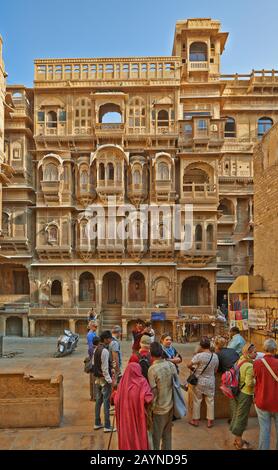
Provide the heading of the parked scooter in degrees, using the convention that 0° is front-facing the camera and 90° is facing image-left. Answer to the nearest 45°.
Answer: approximately 45°

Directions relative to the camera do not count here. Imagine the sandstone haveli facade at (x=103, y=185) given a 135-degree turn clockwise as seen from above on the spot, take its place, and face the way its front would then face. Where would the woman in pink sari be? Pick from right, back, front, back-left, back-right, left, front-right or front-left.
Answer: back-left

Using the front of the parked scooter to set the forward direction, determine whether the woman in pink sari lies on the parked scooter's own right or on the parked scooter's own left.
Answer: on the parked scooter's own left

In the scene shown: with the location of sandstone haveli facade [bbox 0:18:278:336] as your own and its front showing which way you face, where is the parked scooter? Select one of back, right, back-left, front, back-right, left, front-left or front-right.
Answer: front

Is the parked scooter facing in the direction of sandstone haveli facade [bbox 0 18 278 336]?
no

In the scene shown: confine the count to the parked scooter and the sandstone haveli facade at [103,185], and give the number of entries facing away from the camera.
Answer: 0

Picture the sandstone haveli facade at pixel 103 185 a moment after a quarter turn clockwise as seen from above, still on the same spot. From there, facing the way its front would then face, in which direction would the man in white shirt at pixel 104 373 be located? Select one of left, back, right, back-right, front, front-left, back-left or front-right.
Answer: left

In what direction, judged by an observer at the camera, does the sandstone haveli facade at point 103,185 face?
facing the viewer
